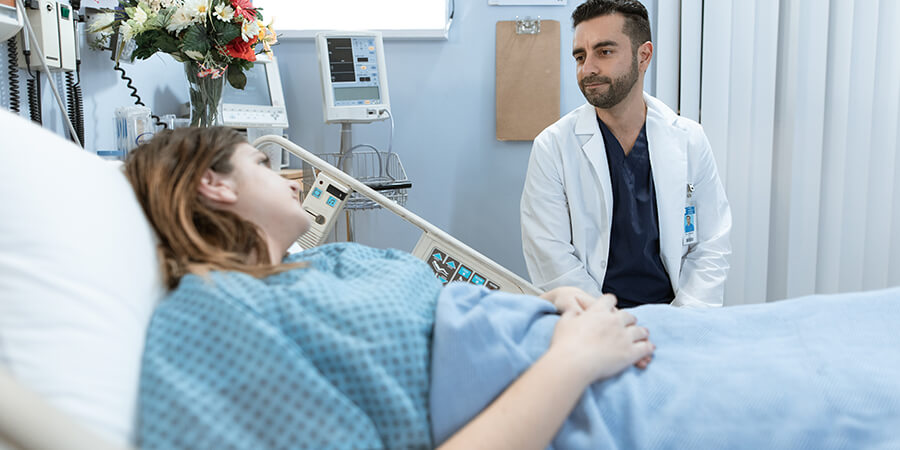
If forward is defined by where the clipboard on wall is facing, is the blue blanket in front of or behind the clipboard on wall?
in front

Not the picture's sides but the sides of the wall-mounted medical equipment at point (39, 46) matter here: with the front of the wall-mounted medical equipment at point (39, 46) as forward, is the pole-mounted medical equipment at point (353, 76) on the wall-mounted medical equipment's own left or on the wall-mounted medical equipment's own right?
on the wall-mounted medical equipment's own left

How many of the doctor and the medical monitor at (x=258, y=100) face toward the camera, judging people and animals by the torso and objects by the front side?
2

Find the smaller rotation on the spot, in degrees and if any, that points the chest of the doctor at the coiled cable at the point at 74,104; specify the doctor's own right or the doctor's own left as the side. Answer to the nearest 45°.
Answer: approximately 45° to the doctor's own right

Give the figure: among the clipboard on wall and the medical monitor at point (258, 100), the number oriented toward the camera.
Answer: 2

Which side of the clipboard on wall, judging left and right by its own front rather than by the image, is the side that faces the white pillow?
front

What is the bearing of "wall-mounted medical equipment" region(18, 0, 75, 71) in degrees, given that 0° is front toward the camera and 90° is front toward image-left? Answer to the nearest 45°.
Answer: approximately 315°

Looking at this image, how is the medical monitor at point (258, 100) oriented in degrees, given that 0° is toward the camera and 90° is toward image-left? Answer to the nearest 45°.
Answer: approximately 0°

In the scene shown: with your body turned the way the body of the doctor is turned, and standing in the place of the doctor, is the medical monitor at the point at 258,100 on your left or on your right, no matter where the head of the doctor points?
on your right

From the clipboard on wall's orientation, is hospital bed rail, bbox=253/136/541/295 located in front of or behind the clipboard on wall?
in front

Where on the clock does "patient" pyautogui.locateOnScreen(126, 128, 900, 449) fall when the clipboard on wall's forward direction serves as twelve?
The patient is roughly at 12 o'clock from the clipboard on wall.
